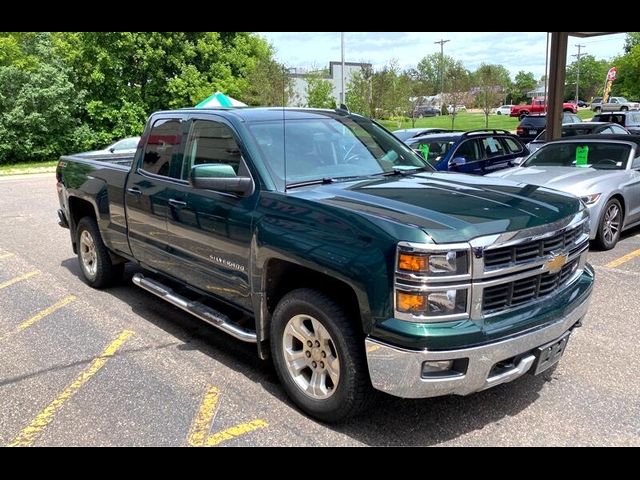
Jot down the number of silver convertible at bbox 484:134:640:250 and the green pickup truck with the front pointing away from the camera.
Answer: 0

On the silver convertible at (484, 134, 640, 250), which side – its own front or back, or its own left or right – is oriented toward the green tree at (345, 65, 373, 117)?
right

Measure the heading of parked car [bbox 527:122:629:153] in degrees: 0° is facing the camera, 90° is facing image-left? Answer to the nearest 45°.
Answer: approximately 45°

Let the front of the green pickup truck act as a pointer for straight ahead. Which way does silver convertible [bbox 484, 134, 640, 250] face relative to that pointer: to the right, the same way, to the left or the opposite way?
to the right

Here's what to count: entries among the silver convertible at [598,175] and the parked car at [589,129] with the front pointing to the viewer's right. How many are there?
0

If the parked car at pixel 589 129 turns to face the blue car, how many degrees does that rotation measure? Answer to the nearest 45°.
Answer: approximately 45° to its left

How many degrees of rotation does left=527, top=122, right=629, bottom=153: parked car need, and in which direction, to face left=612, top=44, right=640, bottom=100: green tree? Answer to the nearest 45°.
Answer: approximately 135° to its right

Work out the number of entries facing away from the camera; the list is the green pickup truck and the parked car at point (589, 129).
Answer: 0

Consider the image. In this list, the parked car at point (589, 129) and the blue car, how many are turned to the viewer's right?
0

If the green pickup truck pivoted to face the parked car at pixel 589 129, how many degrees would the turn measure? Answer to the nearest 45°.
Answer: approximately 90° to its left
